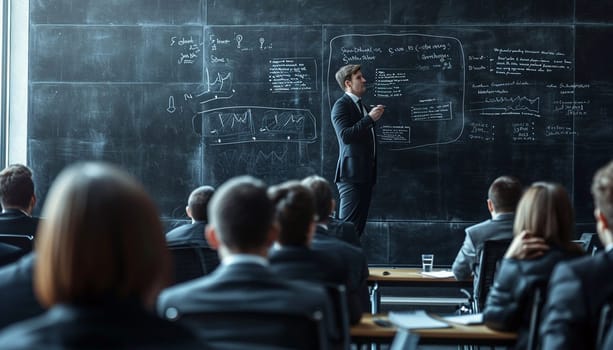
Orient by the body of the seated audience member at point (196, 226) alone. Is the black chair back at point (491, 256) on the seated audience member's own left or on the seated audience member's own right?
on the seated audience member's own right

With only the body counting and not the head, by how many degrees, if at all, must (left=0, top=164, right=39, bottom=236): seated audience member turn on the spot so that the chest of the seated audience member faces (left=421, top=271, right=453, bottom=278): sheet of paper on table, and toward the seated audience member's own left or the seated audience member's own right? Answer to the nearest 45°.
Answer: approximately 90° to the seated audience member's own right

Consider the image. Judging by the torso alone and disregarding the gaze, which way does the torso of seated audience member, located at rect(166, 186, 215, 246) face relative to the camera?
away from the camera

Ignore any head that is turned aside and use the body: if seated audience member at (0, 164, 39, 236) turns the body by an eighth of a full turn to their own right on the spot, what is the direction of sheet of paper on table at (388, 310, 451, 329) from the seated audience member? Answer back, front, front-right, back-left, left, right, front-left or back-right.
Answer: right

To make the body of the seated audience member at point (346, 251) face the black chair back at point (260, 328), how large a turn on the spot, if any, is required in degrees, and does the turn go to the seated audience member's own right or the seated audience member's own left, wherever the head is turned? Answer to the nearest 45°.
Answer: approximately 180°

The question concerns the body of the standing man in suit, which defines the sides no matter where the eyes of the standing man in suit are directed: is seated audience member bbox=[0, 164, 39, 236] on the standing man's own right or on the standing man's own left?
on the standing man's own right

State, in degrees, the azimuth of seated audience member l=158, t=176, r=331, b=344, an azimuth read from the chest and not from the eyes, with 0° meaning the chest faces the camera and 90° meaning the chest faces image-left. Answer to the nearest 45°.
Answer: approximately 180°

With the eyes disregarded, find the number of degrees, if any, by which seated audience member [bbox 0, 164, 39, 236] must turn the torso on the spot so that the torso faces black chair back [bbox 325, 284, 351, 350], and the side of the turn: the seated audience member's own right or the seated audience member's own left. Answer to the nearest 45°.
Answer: approximately 135° to the seated audience member's own right

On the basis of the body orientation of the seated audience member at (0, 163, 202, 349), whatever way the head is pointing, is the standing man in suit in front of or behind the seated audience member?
in front

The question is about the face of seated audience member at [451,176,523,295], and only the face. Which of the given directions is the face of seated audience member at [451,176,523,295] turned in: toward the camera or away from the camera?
away from the camera

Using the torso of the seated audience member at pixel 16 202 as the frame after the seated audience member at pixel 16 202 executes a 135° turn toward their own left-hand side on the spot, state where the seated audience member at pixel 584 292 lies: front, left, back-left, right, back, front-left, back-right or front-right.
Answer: left

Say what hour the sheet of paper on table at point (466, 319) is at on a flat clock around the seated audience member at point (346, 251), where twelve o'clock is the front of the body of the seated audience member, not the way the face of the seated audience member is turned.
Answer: The sheet of paper on table is roughly at 4 o'clock from the seated audience member.

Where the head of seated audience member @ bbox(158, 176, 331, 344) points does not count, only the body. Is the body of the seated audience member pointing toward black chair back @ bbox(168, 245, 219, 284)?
yes
